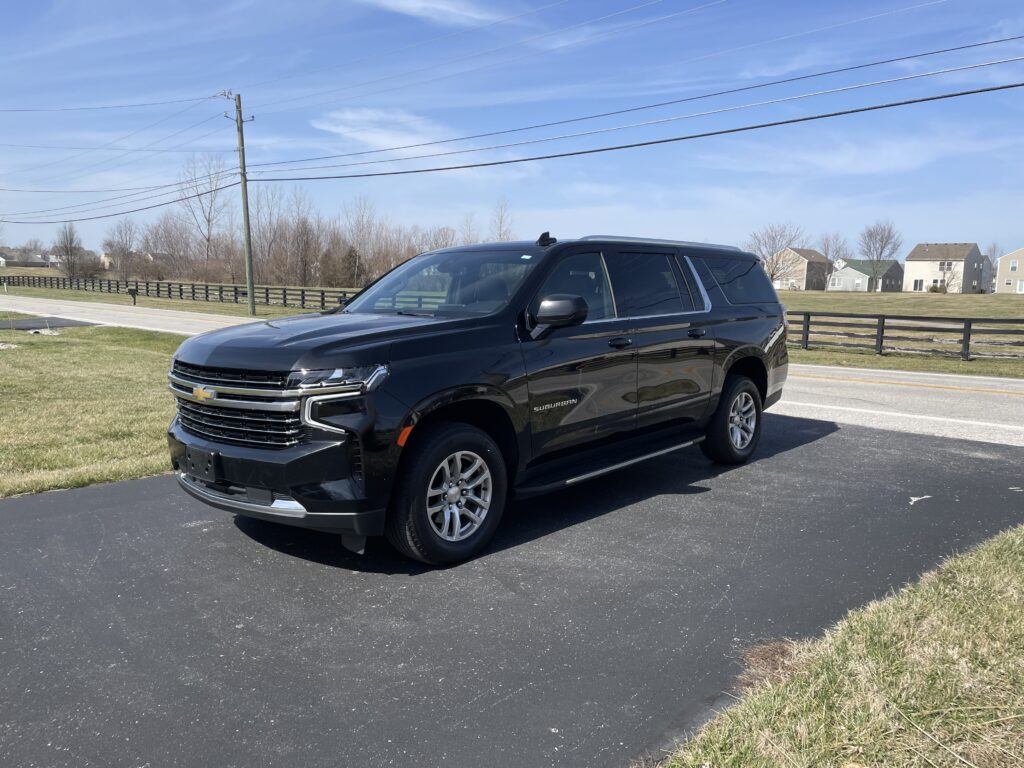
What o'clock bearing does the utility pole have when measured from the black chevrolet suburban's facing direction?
The utility pole is roughly at 4 o'clock from the black chevrolet suburban.

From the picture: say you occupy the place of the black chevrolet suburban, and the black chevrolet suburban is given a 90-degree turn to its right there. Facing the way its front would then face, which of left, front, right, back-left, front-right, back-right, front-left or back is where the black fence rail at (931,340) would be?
right

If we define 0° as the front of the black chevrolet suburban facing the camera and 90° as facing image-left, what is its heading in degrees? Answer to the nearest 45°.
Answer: approximately 45°
